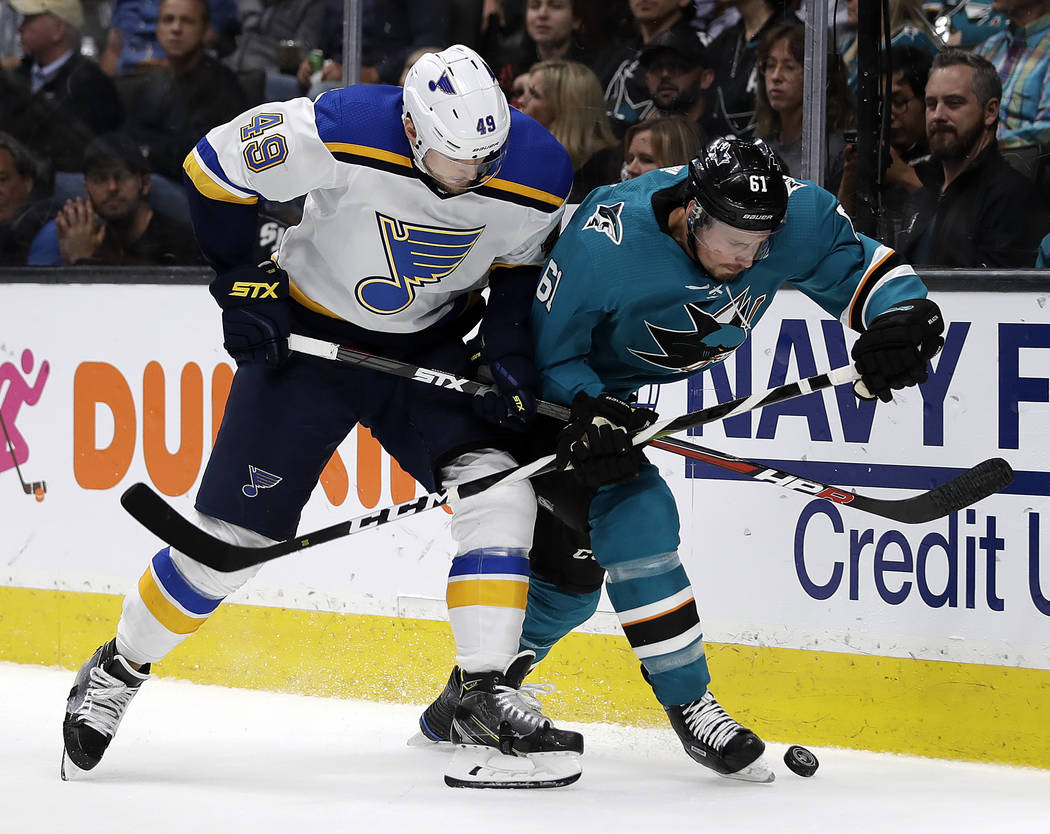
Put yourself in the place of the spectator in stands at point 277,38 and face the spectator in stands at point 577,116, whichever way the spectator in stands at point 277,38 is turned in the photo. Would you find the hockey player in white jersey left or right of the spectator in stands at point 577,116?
right

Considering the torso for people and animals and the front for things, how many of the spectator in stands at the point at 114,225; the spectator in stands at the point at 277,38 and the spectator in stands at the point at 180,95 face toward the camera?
3

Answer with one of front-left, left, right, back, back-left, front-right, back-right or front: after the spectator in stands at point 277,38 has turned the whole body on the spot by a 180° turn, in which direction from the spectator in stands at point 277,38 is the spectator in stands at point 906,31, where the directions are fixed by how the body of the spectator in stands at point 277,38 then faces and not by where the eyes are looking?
back-right

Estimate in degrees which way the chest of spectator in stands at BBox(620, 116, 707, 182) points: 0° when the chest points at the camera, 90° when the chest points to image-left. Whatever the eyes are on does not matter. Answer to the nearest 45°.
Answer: approximately 45°

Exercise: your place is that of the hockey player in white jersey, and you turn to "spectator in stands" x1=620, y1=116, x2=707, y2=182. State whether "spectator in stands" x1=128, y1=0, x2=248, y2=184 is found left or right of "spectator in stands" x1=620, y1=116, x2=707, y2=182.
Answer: left

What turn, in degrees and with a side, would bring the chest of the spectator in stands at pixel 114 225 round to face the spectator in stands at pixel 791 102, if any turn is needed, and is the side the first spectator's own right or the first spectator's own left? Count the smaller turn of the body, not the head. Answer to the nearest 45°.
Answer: approximately 45° to the first spectator's own left

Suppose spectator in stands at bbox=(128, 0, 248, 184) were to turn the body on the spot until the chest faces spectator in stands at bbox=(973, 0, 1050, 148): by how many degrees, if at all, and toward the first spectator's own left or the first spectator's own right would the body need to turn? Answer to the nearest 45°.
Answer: approximately 45° to the first spectator's own left

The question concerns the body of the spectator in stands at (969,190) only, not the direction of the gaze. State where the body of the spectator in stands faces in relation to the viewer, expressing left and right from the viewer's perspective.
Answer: facing the viewer and to the left of the viewer

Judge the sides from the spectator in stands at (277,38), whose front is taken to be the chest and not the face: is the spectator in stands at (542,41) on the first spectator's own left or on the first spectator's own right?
on the first spectator's own left

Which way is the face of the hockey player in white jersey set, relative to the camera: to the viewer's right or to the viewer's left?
to the viewer's right

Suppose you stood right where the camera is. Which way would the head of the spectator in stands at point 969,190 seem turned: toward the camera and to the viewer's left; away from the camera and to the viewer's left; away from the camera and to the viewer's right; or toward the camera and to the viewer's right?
toward the camera and to the viewer's left

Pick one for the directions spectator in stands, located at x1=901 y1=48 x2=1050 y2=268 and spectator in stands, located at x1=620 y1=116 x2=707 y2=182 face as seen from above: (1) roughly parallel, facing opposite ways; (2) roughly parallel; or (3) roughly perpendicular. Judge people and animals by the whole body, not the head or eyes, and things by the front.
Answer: roughly parallel

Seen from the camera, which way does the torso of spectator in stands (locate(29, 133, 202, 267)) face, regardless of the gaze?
toward the camera
